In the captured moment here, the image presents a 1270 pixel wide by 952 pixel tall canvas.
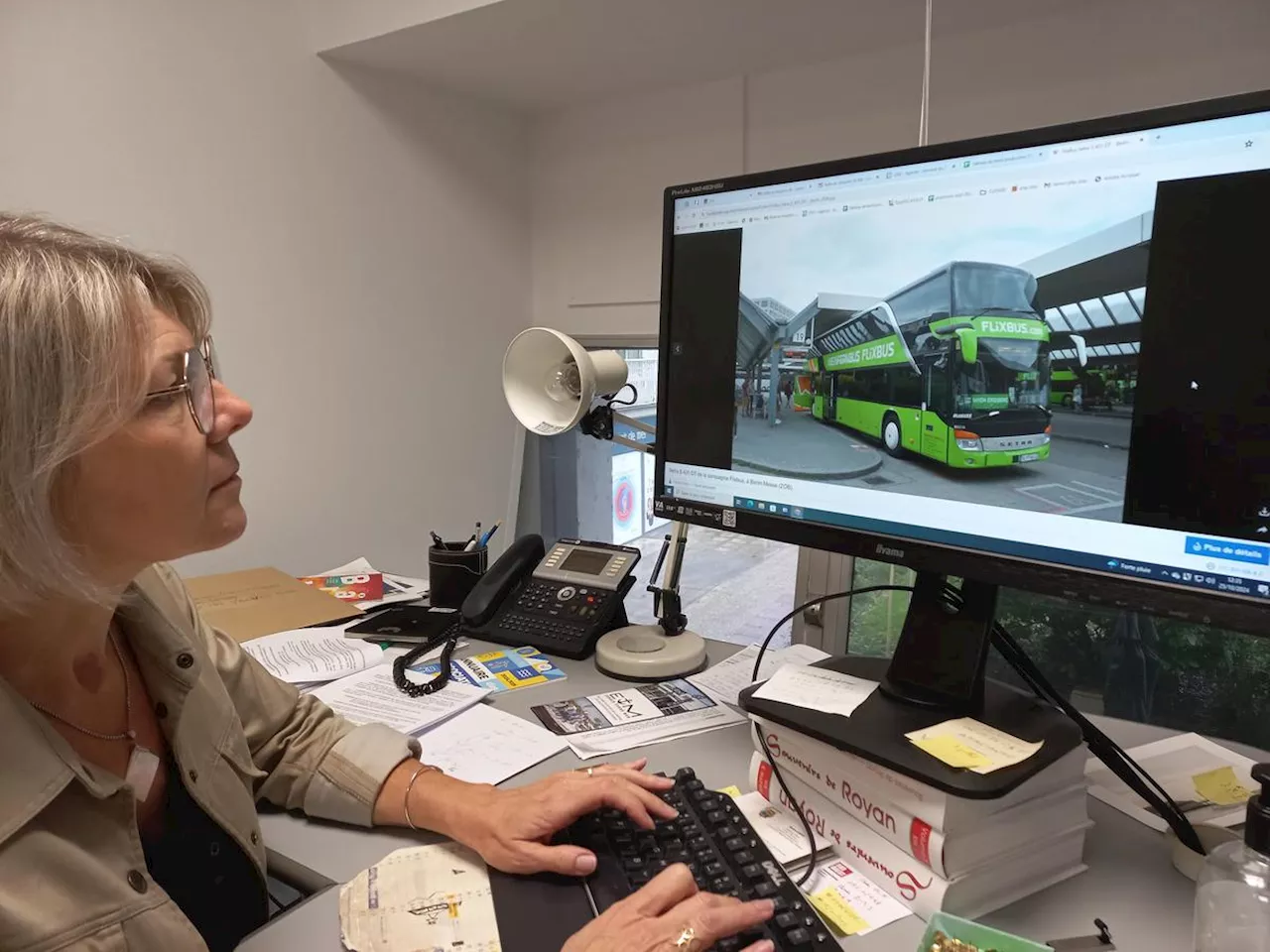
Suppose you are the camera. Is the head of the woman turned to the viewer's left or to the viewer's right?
to the viewer's right

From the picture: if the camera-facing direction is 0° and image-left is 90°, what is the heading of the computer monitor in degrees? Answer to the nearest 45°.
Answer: approximately 45°

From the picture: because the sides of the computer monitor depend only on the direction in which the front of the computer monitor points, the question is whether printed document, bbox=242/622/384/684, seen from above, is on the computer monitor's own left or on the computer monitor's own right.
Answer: on the computer monitor's own right

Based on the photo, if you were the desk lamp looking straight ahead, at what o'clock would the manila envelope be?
The manila envelope is roughly at 2 o'clock from the desk lamp.

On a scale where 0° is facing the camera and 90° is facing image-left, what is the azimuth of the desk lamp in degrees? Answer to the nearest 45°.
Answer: approximately 45°

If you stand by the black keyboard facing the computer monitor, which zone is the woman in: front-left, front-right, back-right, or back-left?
back-left

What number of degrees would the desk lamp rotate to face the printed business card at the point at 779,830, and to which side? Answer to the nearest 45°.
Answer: approximately 45° to its left

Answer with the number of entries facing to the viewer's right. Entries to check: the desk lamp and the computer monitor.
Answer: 0
